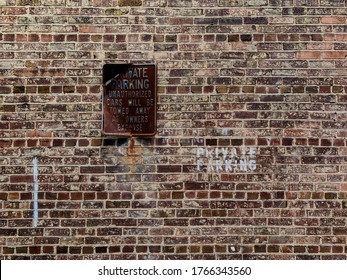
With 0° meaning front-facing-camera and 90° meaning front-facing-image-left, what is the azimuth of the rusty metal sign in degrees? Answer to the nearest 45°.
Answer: approximately 0°
